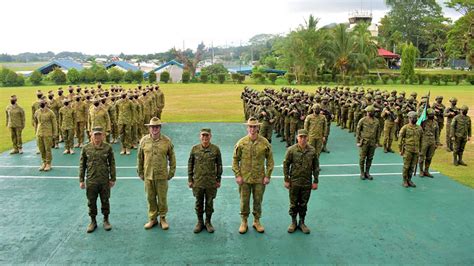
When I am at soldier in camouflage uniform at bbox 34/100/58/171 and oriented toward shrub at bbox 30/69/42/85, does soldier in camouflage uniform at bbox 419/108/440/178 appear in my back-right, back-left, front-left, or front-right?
back-right

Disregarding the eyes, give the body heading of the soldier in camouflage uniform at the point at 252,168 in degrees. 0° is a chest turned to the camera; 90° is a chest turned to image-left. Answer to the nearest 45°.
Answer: approximately 0°

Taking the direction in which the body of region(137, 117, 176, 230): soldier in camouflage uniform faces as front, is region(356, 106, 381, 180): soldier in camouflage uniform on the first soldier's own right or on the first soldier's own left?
on the first soldier's own left

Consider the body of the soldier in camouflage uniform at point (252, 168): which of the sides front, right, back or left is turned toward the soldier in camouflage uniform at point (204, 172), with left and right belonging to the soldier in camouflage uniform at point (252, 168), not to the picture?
right

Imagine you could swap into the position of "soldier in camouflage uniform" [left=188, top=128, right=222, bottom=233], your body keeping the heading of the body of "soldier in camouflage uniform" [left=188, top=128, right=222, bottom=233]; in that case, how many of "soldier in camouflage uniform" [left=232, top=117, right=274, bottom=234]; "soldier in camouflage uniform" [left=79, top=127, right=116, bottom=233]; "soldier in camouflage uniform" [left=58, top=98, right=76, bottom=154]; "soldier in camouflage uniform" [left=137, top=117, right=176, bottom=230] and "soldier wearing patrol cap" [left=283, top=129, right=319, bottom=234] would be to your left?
2

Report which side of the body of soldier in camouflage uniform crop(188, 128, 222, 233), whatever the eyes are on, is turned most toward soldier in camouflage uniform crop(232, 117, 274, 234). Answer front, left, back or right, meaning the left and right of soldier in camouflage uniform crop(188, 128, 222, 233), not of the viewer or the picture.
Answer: left
